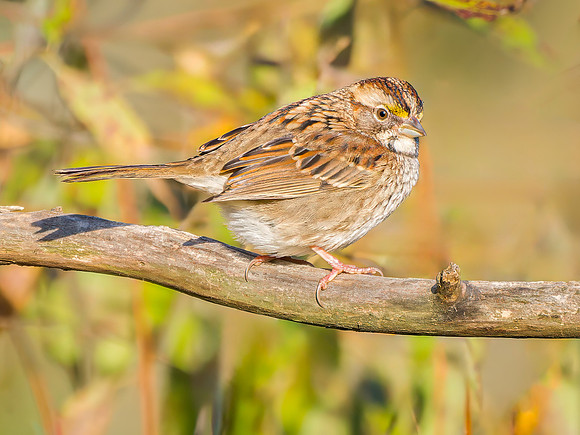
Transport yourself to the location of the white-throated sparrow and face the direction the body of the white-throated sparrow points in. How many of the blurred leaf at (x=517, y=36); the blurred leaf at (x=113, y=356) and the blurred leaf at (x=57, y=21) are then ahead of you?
1

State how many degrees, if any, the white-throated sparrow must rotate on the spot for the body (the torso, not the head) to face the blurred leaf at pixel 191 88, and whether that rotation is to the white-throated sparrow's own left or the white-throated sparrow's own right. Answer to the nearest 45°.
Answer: approximately 135° to the white-throated sparrow's own left

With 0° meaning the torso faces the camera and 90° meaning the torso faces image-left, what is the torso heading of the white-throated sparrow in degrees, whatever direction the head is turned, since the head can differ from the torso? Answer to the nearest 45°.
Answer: approximately 270°

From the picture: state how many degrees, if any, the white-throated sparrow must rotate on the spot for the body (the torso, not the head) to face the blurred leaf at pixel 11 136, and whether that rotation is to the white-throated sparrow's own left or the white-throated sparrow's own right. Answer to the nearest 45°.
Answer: approximately 135° to the white-throated sparrow's own left
